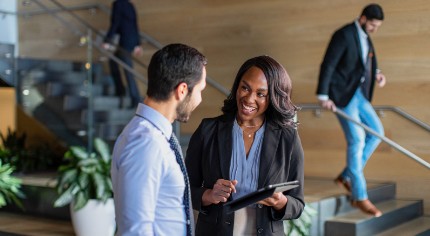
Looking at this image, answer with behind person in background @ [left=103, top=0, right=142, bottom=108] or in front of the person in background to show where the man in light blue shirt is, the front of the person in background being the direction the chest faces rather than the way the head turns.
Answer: behind

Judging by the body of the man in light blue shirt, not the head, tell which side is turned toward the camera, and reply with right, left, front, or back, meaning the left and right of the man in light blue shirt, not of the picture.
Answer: right

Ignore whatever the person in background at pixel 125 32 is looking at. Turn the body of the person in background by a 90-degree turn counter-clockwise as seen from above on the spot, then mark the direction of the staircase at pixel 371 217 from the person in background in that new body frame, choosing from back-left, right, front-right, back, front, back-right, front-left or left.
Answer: back-left

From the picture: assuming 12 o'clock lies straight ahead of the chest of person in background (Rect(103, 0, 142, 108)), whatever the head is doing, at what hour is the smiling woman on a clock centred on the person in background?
The smiling woman is roughly at 6 o'clock from the person in background.

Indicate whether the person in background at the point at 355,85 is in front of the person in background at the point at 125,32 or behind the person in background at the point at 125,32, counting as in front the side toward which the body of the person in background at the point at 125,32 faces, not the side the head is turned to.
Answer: behind

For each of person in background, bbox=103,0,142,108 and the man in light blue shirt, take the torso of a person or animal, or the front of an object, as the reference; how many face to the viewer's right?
1

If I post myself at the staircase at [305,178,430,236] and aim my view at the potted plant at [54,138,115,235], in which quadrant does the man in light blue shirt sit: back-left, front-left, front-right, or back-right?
front-left

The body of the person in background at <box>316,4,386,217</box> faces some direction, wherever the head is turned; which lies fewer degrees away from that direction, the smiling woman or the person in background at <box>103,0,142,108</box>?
the smiling woman

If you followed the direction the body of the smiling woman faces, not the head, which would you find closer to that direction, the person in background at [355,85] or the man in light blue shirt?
the man in light blue shirt

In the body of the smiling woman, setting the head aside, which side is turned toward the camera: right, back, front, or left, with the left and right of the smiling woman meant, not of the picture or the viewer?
front

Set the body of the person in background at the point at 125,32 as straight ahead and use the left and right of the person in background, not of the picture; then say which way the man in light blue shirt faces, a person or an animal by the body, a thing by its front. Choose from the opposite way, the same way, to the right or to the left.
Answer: to the right

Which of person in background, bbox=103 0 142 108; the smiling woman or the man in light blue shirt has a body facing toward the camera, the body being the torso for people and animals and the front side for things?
the smiling woman

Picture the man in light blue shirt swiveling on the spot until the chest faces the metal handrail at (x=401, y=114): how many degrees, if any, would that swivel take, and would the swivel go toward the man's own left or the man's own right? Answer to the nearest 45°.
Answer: approximately 45° to the man's own left

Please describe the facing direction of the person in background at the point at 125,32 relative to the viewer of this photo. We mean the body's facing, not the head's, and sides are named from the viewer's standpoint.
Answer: facing away from the viewer
